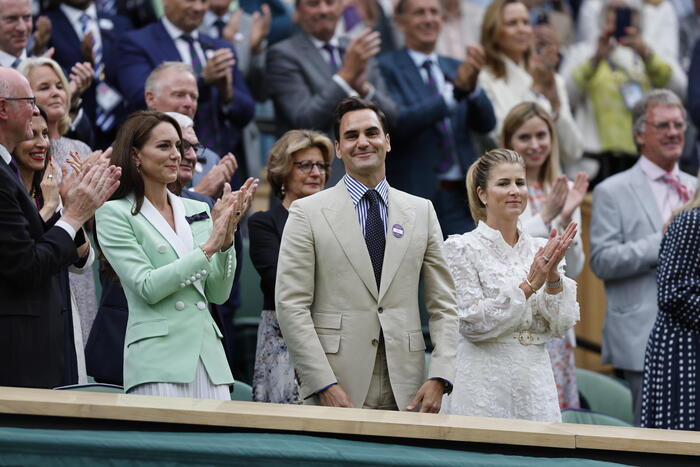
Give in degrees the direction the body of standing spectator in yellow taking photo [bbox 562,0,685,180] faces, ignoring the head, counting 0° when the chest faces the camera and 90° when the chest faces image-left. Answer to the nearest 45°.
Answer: approximately 0°

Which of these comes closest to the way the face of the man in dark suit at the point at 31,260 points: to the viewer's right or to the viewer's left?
to the viewer's right

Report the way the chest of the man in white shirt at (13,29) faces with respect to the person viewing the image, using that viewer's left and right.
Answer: facing the viewer and to the right of the viewer

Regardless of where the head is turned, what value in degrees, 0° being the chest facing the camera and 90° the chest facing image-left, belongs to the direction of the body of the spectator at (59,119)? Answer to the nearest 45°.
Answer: approximately 315°

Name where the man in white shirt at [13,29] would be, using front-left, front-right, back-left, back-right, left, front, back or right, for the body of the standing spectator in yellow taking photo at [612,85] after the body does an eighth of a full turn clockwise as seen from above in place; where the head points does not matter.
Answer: front

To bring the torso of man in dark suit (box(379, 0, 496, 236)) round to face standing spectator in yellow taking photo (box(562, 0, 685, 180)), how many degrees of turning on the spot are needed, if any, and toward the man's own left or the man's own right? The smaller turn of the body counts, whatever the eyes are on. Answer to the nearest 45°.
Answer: approximately 90° to the man's own left

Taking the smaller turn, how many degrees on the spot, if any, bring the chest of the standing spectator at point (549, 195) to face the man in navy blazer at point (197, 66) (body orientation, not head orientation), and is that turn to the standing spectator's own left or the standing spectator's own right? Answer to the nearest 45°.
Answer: approximately 135° to the standing spectator's own right

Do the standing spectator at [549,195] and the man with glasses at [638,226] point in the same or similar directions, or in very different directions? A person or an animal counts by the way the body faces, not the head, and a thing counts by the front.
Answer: same or similar directions

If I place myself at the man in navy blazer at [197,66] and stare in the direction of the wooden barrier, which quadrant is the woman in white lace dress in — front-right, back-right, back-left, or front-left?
front-left

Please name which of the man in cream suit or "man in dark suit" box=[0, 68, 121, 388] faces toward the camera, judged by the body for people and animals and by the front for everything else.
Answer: the man in cream suit

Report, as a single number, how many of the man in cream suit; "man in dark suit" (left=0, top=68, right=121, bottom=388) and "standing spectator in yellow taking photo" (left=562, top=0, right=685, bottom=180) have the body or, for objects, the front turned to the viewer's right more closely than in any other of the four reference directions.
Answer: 1

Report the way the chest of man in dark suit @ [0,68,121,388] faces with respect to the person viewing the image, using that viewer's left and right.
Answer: facing to the right of the viewer

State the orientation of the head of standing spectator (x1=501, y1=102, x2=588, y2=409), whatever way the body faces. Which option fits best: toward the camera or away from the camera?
toward the camera

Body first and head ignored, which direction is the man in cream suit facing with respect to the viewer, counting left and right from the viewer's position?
facing the viewer

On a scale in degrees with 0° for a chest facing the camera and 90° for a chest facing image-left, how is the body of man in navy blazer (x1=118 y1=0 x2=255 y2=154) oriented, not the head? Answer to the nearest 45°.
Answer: approximately 315°

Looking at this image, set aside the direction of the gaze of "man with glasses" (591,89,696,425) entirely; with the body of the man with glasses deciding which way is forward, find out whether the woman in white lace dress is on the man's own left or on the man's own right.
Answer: on the man's own right
